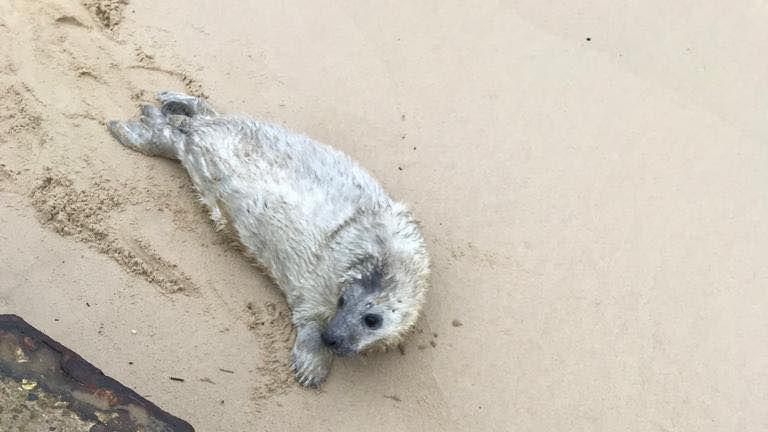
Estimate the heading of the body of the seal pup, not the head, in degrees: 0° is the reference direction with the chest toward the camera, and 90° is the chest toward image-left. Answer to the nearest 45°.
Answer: approximately 315°
